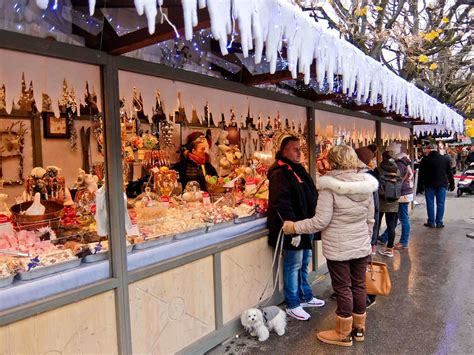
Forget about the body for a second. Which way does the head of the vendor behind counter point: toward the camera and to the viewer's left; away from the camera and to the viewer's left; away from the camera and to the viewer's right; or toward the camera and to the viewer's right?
toward the camera and to the viewer's right

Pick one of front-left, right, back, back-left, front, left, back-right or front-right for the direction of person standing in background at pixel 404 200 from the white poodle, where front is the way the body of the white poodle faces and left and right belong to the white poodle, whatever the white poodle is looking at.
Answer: back

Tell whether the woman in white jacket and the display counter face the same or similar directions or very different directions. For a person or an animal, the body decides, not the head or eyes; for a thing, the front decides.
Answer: very different directions

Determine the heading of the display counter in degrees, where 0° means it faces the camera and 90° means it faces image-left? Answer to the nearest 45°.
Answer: approximately 315°

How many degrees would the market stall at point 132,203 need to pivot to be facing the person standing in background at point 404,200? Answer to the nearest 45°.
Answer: approximately 90° to its left

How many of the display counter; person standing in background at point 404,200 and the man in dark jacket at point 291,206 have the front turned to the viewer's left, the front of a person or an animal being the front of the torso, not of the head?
1

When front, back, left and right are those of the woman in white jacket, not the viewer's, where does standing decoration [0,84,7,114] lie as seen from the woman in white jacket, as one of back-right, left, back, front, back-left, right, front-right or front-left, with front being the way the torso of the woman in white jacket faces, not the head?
front-left

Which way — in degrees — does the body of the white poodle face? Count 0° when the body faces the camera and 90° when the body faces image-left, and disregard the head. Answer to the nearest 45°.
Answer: approximately 45°

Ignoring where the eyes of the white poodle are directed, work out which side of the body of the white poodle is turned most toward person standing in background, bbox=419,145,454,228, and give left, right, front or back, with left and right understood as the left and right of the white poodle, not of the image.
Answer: back

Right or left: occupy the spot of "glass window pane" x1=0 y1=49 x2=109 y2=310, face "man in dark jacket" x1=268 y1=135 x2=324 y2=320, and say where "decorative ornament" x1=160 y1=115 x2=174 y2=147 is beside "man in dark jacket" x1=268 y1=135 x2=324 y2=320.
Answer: left

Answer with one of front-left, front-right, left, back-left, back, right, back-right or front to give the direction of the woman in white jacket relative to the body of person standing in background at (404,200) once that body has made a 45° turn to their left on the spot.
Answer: front-left

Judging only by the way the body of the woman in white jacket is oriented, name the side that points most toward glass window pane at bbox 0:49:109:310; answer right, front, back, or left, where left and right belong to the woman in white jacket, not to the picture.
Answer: left
